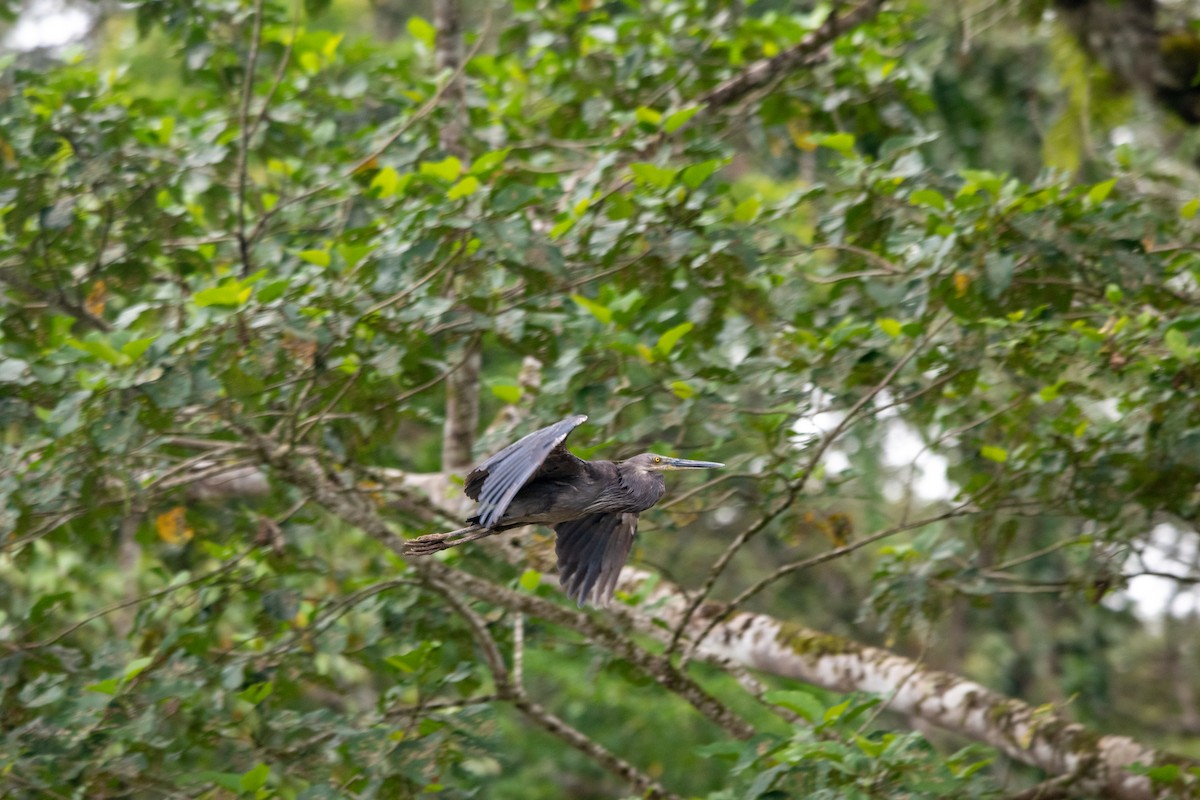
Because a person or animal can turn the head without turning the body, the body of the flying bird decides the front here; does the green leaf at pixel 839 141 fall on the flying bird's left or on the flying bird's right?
on the flying bird's left

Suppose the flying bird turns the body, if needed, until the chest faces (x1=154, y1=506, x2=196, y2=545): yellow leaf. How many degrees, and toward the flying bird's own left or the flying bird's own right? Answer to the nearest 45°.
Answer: approximately 135° to the flying bird's own left

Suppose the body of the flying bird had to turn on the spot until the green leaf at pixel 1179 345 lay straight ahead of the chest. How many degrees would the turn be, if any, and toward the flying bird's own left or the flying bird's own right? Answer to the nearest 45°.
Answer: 0° — it already faces it

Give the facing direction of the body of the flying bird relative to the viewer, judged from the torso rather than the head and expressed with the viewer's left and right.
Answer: facing to the right of the viewer

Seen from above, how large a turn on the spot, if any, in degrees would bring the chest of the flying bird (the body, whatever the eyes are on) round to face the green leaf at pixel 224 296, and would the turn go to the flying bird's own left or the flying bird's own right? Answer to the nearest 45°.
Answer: approximately 180°

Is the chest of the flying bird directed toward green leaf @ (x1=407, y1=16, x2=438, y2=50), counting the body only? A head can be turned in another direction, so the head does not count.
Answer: no

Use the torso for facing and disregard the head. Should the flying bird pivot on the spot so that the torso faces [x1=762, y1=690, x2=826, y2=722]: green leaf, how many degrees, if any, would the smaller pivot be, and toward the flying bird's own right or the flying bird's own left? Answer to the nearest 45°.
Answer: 0° — it already faces it

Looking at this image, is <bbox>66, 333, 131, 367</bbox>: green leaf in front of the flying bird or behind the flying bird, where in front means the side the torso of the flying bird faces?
behind

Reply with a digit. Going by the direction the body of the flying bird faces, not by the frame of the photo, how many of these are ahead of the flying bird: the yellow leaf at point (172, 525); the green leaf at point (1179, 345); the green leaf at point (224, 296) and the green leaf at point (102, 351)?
1
